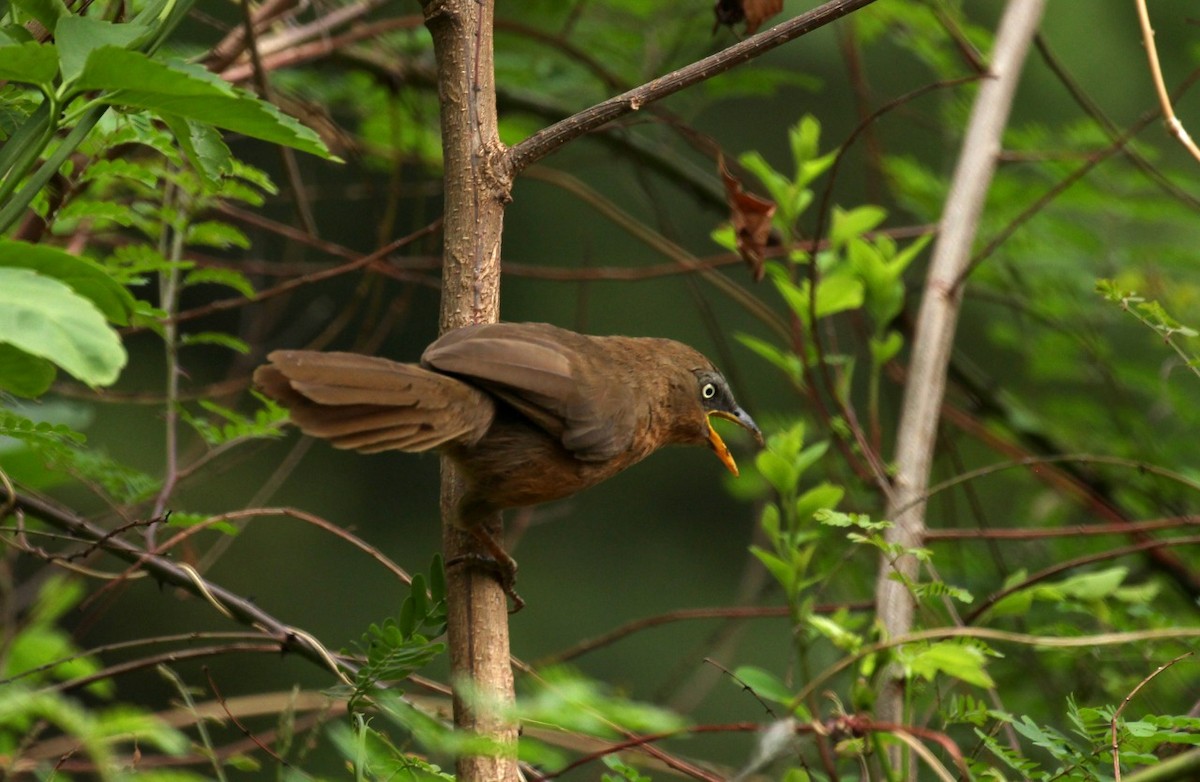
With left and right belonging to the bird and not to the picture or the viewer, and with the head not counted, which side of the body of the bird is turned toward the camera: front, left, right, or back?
right
